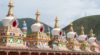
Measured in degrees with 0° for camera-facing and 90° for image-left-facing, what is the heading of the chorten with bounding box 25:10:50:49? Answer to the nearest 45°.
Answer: approximately 315°

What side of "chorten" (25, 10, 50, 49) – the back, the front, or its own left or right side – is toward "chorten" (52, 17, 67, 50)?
left
